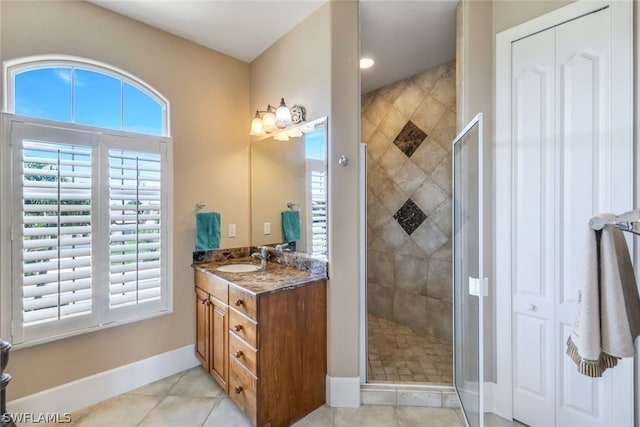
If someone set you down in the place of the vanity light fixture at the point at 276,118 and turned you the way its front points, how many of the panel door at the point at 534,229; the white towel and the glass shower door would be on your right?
0

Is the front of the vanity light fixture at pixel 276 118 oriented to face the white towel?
no

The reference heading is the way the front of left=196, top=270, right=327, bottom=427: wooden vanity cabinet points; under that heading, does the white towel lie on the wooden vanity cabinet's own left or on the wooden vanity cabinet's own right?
on the wooden vanity cabinet's own left

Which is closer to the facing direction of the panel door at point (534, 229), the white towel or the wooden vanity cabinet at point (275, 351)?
the wooden vanity cabinet

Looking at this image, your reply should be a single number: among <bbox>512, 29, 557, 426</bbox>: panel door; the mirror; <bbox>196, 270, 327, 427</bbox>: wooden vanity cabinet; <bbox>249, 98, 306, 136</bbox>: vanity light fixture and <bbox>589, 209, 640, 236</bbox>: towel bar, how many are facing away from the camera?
0

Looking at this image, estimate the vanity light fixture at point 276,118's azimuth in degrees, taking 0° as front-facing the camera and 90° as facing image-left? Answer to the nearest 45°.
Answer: approximately 45°

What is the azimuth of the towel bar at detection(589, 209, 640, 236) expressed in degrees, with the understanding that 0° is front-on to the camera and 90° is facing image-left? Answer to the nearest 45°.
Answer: approximately 90°

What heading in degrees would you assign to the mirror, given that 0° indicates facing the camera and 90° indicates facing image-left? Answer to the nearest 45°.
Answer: approximately 45°

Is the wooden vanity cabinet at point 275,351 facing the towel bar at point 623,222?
no

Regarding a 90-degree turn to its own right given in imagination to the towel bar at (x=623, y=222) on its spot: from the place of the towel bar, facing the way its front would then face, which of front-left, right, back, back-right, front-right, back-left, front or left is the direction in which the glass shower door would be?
front-left

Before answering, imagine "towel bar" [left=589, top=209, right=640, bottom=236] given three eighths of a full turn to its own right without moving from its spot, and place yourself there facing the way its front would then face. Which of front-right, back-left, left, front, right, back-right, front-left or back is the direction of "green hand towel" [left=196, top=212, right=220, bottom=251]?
back-left

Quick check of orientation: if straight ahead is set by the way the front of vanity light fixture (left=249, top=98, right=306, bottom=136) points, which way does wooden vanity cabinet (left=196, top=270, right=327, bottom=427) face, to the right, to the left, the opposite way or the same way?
the same way

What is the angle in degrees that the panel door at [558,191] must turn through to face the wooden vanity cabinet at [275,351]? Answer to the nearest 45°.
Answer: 0° — it already faces it
